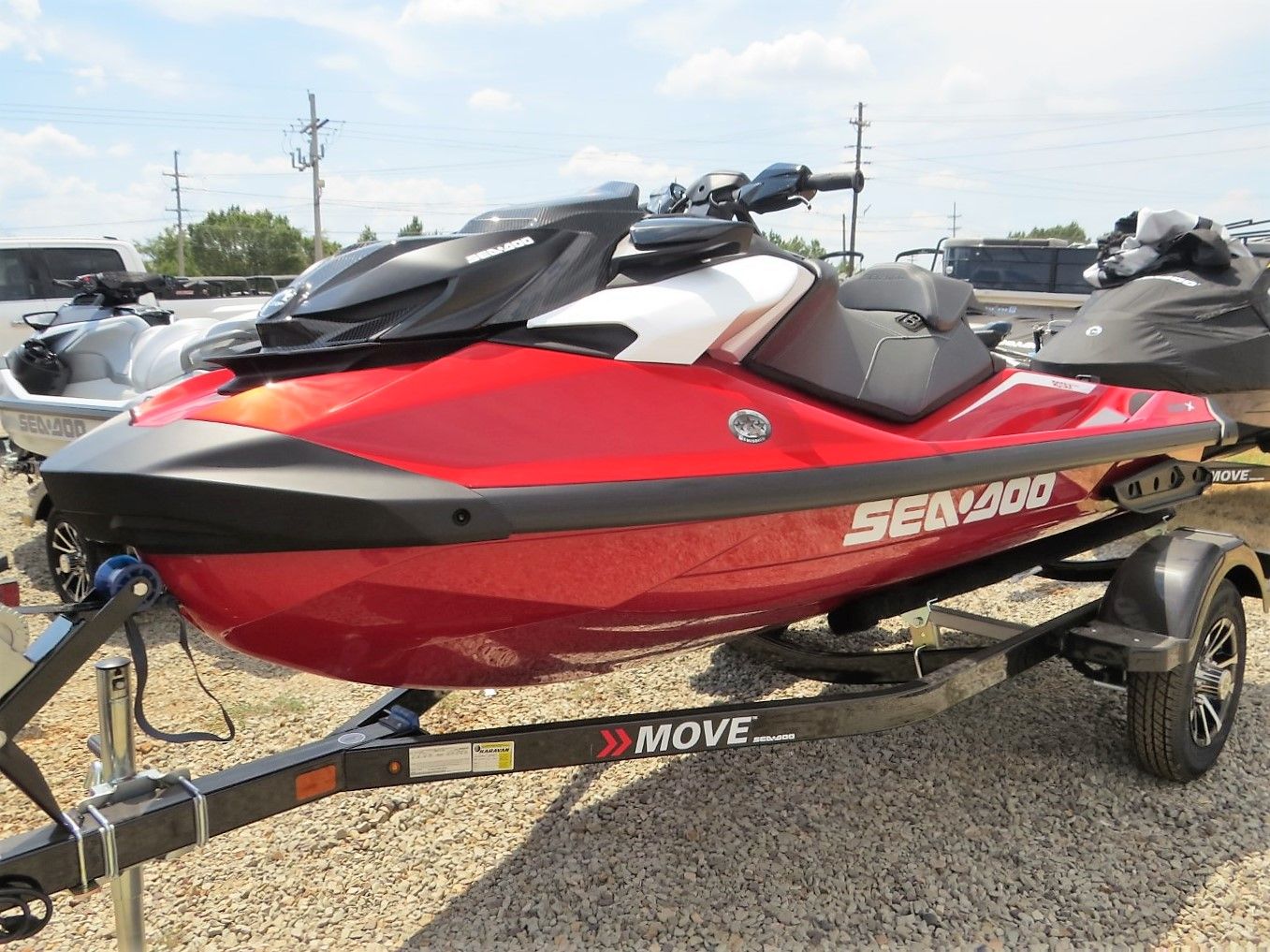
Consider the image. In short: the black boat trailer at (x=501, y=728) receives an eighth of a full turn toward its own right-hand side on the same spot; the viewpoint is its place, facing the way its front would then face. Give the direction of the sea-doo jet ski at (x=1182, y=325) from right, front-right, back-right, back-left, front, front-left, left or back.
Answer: back-right

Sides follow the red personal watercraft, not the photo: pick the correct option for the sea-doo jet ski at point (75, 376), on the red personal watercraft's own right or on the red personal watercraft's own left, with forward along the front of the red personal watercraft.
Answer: on the red personal watercraft's own right

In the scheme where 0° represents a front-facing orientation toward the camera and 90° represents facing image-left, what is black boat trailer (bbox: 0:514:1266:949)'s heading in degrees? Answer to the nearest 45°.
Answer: approximately 45°

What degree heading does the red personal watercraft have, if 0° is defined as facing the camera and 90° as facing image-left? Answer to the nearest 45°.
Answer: approximately 45°

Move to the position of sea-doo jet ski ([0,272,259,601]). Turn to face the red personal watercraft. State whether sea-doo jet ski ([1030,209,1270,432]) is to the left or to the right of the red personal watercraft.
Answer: left

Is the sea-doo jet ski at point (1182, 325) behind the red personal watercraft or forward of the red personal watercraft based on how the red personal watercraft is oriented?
behind
